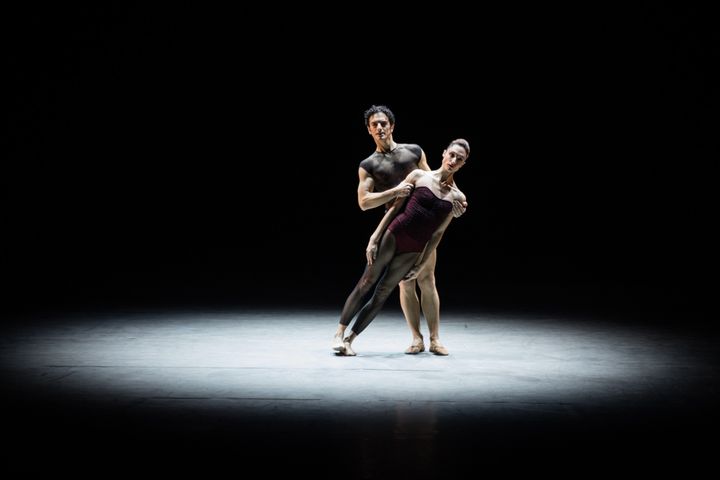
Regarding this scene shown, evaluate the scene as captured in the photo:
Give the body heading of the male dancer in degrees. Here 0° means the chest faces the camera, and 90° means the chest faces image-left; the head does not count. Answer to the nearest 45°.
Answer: approximately 0°
